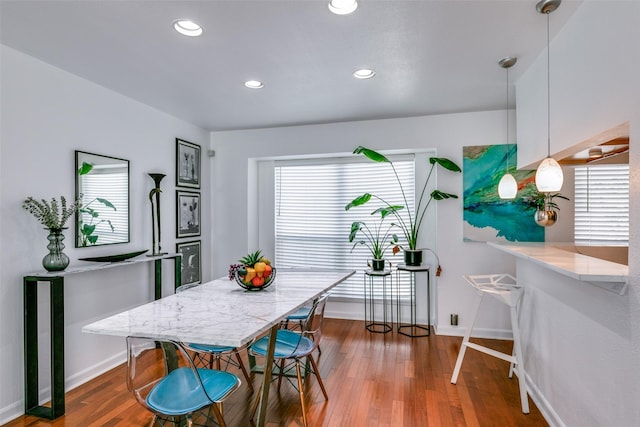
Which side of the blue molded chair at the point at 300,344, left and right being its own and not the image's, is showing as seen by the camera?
left

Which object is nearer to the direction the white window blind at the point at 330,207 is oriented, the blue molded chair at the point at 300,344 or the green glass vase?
the blue molded chair

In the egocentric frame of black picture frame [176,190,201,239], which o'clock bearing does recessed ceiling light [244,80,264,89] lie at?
The recessed ceiling light is roughly at 1 o'clock from the black picture frame.

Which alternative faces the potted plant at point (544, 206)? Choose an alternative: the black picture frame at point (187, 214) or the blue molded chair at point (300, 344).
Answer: the black picture frame

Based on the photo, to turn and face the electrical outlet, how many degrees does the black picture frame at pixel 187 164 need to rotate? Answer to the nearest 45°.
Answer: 0° — it already faces it

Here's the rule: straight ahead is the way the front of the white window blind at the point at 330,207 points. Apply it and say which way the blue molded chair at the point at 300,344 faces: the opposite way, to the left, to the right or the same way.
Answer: to the right

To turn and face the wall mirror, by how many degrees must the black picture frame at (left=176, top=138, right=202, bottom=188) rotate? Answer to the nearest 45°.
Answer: approximately 90° to its right

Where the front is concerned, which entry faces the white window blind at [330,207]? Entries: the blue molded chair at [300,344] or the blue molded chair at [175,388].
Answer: the blue molded chair at [175,388]

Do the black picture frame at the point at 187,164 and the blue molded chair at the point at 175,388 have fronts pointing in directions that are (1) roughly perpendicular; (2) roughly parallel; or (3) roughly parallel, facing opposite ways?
roughly perpendicular

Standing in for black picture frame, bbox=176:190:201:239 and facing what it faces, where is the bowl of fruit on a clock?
The bowl of fruit is roughly at 1 o'clock from the black picture frame.

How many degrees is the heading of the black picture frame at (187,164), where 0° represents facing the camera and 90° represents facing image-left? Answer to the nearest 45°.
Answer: approximately 315°
